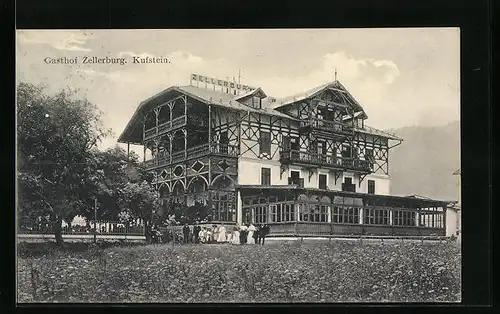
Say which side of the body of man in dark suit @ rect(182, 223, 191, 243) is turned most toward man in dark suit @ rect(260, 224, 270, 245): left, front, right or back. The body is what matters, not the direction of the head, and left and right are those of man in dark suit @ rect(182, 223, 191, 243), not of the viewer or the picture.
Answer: left

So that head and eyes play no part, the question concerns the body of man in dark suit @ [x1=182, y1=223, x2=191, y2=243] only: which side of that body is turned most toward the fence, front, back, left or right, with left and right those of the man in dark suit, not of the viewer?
right

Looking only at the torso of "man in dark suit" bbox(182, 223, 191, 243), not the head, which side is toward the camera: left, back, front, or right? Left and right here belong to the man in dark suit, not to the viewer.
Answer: front

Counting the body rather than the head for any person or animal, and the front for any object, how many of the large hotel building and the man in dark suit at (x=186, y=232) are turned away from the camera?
0

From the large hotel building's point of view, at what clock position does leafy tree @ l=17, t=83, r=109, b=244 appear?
The leafy tree is roughly at 4 o'clock from the large hotel building.

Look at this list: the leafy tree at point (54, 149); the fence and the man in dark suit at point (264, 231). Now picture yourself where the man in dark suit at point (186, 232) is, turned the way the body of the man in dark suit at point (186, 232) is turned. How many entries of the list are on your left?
1

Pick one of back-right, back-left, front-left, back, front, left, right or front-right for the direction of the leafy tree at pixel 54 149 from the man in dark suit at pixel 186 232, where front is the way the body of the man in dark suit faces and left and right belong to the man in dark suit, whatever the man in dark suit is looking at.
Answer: right

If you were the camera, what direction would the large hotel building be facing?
facing the viewer and to the right of the viewer
